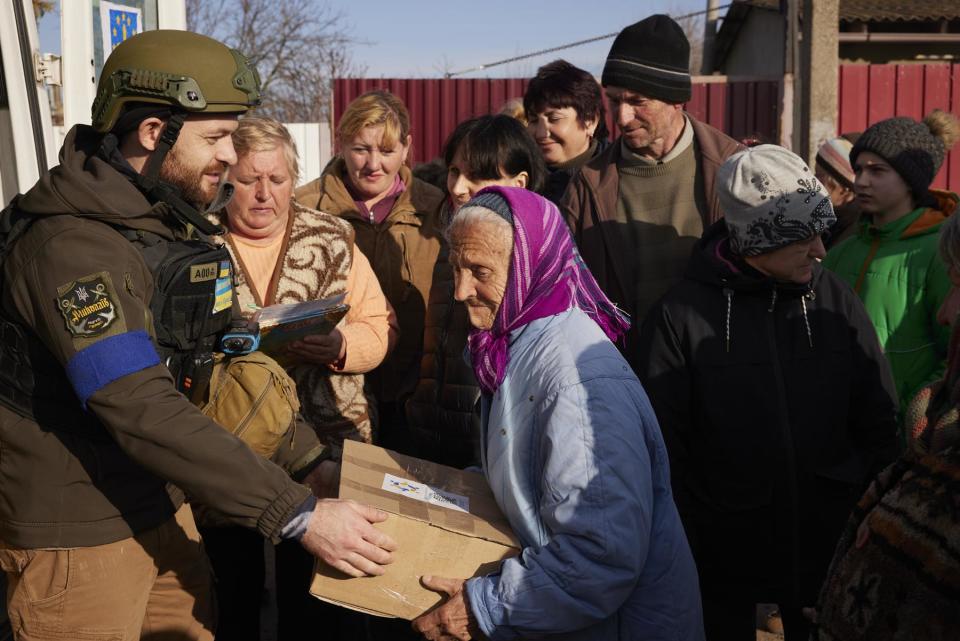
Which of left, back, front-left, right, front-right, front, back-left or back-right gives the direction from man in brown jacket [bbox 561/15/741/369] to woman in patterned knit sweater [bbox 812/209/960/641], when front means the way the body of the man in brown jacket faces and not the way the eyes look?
front

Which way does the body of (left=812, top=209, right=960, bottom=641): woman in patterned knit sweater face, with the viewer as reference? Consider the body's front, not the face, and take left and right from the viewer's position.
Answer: facing to the left of the viewer

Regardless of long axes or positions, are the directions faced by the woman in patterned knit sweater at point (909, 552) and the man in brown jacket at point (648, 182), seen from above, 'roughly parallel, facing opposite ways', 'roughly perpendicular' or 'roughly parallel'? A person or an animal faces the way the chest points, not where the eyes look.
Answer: roughly perpendicular

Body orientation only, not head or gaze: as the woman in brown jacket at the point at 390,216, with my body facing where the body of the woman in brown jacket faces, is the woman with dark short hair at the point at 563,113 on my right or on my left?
on my left

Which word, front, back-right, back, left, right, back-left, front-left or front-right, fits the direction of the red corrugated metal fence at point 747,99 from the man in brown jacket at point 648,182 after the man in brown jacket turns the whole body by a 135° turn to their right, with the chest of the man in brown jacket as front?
front-right

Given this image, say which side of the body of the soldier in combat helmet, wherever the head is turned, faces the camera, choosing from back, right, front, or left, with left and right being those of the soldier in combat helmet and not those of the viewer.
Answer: right

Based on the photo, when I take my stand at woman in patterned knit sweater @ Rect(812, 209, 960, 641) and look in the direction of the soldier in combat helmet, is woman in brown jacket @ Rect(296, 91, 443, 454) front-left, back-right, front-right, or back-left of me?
front-right

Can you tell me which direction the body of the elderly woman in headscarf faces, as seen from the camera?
to the viewer's left

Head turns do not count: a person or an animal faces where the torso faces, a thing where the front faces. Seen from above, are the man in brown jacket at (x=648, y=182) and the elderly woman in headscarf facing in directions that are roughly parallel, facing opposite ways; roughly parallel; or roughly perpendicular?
roughly perpendicular

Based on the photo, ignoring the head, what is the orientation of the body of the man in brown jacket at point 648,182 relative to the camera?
toward the camera

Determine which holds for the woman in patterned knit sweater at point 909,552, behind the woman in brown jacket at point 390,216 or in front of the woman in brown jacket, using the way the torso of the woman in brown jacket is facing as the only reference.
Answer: in front
